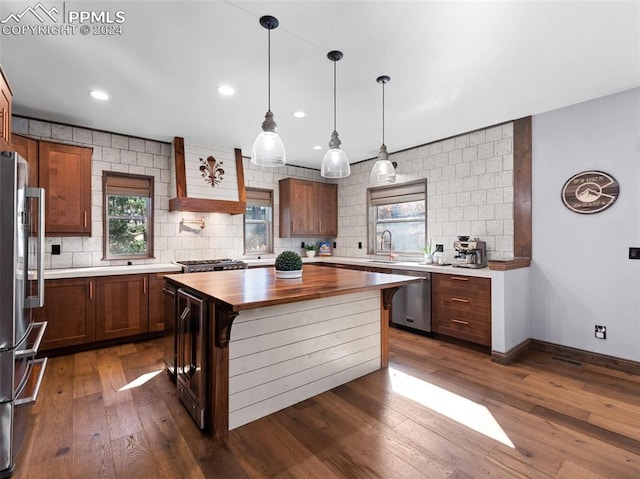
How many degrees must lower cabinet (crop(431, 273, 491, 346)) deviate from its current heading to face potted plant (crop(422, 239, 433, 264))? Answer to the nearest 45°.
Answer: approximately 90° to its right

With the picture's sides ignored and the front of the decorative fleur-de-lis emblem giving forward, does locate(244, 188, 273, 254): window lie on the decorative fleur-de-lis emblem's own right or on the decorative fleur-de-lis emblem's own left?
on the decorative fleur-de-lis emblem's own left

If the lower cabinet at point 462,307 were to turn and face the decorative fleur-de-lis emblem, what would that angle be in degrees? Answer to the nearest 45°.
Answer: approximately 45° to its right

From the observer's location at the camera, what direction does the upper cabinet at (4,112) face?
facing to the right of the viewer

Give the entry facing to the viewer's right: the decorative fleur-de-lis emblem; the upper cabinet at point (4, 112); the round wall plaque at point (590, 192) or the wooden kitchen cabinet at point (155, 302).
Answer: the upper cabinet

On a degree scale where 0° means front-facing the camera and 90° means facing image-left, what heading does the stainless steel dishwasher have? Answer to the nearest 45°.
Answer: approximately 45°

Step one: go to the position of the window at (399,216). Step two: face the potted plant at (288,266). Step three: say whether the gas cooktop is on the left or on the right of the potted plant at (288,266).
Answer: right
